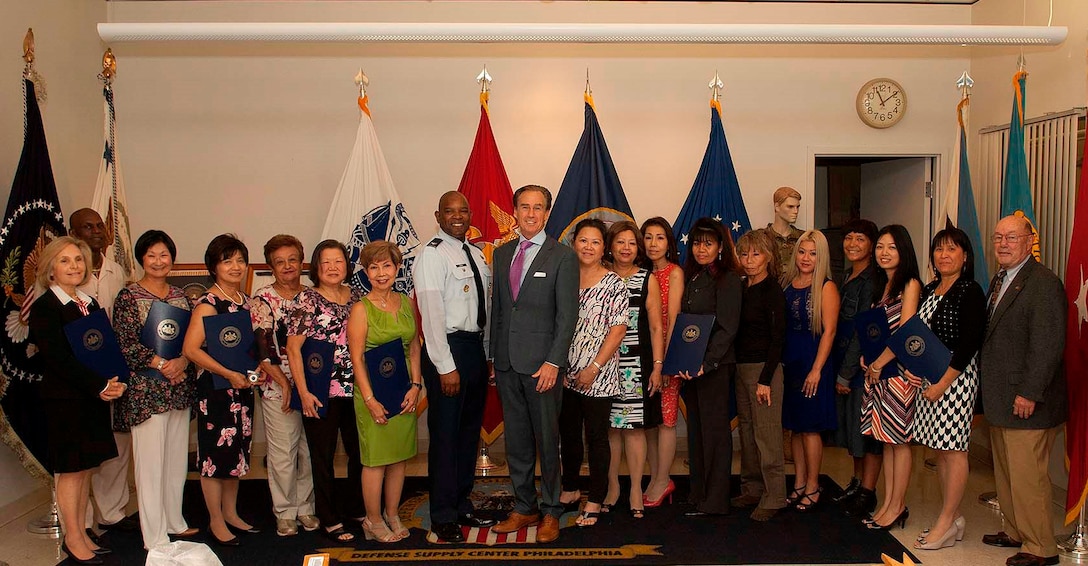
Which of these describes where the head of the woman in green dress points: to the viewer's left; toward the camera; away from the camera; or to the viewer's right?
toward the camera

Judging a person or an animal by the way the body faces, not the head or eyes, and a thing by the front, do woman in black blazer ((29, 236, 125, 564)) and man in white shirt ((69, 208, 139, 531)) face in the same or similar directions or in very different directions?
same or similar directions

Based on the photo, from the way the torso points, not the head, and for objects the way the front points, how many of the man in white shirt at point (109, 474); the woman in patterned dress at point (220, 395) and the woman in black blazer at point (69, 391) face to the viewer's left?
0

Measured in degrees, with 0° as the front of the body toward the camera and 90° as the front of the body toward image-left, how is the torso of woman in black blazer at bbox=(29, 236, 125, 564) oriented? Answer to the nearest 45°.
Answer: approximately 315°

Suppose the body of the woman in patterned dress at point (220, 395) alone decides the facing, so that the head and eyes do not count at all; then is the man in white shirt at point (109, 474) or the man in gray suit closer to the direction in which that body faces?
the man in gray suit

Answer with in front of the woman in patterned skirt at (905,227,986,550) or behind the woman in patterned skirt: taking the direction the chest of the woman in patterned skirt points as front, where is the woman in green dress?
in front

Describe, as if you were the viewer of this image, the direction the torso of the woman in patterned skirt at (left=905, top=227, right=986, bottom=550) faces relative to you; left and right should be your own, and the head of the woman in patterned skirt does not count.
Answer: facing the viewer and to the left of the viewer

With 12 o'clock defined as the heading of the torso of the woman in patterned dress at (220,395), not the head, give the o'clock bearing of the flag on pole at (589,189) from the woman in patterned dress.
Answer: The flag on pole is roughly at 10 o'clock from the woman in patterned dress.

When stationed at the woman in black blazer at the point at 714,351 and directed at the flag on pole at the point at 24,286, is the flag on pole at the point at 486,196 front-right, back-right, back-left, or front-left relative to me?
front-right

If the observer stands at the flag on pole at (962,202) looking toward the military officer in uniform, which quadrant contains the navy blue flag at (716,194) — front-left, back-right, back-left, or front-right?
front-right

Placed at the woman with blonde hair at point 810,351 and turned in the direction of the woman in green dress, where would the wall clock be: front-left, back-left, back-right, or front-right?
back-right

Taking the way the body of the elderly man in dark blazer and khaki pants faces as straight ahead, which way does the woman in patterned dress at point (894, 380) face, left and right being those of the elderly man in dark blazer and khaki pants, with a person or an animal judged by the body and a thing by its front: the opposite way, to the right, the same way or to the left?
the same way

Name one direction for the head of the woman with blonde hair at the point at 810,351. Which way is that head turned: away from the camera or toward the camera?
toward the camera

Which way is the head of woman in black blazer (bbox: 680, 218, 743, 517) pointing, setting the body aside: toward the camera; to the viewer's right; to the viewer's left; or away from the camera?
toward the camera

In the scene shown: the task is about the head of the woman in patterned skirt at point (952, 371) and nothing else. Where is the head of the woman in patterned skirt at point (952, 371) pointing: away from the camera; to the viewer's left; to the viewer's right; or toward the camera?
toward the camera

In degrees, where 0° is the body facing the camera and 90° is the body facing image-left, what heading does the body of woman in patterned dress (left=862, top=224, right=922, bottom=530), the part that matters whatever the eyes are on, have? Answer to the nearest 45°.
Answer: approximately 45°

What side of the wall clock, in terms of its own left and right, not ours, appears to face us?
front
